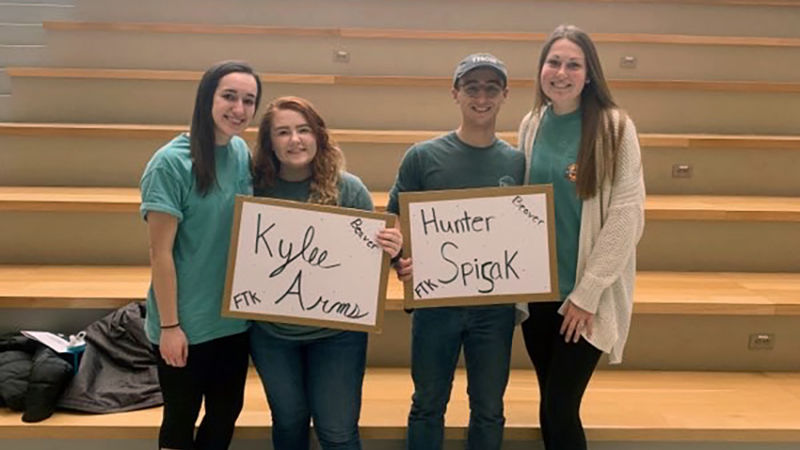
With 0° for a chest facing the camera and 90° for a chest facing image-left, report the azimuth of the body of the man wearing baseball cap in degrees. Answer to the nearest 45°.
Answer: approximately 0°

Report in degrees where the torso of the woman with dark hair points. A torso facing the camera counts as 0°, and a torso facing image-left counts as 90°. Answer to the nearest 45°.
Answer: approximately 315°

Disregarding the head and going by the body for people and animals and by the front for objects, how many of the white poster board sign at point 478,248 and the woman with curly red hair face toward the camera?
2
